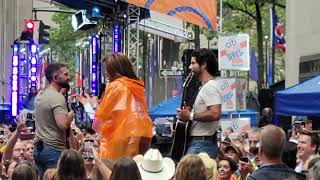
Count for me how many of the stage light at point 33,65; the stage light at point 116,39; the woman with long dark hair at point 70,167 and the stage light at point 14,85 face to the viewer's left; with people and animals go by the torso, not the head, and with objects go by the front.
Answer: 0

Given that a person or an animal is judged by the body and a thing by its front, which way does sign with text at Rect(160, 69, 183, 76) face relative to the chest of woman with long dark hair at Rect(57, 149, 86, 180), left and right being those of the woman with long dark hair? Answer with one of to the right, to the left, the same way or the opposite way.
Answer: the opposite way

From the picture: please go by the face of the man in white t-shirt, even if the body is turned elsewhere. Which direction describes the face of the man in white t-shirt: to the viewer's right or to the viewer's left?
to the viewer's left

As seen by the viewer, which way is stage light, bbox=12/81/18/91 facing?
toward the camera

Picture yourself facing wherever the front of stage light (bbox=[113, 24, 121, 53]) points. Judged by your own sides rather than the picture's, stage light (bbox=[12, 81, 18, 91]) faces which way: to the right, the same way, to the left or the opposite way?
the same way

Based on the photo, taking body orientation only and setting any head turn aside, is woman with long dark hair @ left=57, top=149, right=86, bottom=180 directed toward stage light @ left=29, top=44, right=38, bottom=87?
yes

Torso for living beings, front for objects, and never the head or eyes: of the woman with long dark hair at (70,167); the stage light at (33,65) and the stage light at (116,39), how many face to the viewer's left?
0

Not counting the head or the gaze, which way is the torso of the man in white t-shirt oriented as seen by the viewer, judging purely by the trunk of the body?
to the viewer's left

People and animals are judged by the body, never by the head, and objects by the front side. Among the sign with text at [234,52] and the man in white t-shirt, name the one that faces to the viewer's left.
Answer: the man in white t-shirt

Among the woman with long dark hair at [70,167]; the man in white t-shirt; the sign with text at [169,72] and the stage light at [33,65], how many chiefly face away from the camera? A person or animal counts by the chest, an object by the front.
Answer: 1

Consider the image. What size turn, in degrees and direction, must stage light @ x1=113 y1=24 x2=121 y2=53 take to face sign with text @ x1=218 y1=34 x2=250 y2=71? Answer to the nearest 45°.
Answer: approximately 45° to its left

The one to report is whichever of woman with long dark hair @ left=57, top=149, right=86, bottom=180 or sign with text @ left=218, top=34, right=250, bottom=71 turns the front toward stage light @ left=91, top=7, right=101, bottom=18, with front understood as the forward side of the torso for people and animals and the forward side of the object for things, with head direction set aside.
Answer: the woman with long dark hair

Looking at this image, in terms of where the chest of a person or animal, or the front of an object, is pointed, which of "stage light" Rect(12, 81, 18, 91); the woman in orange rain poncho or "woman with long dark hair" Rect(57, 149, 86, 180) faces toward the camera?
the stage light

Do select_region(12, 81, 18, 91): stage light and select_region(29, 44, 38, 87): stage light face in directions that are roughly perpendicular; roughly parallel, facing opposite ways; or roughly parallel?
roughly parallel

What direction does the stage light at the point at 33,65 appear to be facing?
toward the camera
